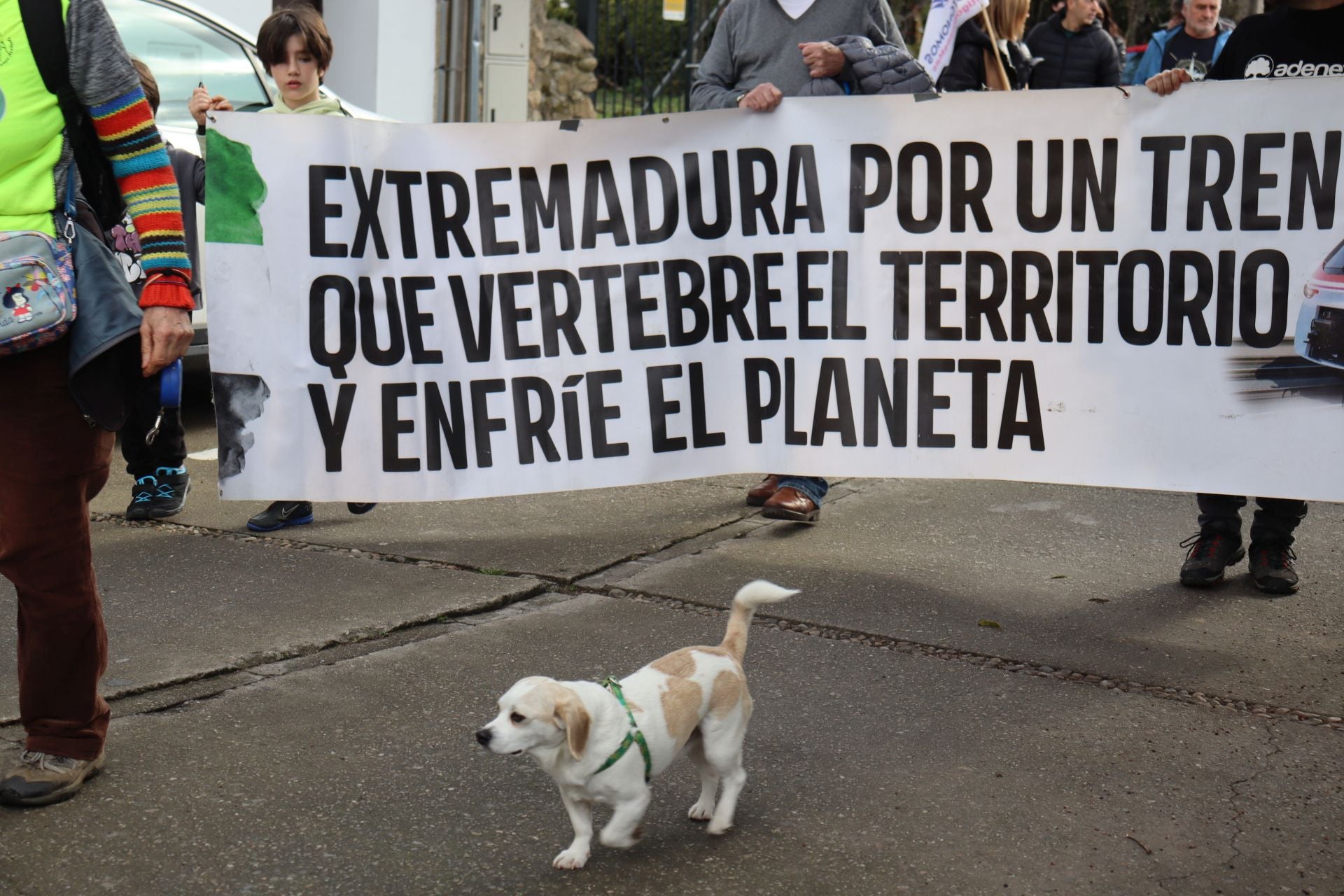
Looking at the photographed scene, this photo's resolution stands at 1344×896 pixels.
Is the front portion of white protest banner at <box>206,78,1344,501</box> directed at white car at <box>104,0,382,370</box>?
no

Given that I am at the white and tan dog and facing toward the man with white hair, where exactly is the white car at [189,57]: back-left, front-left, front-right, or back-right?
front-left

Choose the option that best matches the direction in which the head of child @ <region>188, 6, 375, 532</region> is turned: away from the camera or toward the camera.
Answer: toward the camera

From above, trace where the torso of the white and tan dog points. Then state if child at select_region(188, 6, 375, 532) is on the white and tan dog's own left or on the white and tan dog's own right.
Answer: on the white and tan dog's own right

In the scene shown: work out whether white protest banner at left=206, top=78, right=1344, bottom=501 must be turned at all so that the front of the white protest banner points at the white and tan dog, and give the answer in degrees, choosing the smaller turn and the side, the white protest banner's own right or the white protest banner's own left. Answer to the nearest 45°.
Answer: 0° — it already faces it

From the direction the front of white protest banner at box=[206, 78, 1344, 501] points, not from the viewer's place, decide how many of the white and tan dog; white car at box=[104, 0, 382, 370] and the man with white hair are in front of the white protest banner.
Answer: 1

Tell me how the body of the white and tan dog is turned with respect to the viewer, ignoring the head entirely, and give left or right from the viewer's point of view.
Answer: facing the viewer and to the left of the viewer

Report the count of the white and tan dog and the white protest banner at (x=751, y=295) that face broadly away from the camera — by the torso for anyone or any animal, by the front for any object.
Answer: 0

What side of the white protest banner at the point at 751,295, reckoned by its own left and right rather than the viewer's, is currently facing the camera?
front

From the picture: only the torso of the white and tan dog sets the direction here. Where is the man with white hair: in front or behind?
behind

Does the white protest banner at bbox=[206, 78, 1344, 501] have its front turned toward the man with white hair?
no

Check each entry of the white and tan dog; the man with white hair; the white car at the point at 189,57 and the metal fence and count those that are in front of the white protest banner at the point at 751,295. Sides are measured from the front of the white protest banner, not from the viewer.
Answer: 1
